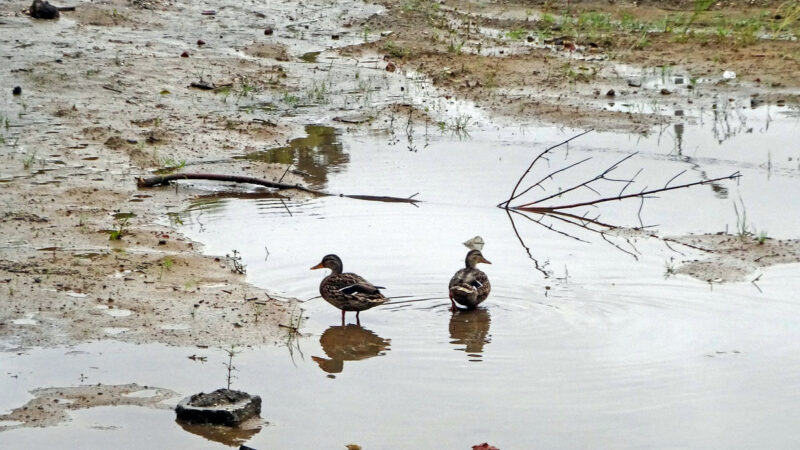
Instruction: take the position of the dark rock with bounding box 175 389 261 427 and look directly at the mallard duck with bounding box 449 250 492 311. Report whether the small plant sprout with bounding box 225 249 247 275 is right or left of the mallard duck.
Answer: left

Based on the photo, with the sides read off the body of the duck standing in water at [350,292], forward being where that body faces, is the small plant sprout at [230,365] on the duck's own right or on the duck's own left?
on the duck's own left

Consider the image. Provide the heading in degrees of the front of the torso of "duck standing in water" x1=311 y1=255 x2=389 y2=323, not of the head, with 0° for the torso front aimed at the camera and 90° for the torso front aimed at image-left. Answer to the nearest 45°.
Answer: approximately 90°

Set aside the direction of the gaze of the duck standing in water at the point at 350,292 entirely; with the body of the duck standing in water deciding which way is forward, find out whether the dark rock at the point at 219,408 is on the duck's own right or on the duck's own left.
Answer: on the duck's own left

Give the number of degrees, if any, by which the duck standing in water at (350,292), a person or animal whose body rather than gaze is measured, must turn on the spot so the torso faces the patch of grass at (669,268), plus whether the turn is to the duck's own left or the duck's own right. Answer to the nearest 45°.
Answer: approximately 180°

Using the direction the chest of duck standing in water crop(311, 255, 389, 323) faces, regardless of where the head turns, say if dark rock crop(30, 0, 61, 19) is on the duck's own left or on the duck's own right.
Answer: on the duck's own right

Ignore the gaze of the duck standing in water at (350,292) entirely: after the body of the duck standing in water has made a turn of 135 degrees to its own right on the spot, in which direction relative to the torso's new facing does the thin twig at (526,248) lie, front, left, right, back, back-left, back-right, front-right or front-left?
front

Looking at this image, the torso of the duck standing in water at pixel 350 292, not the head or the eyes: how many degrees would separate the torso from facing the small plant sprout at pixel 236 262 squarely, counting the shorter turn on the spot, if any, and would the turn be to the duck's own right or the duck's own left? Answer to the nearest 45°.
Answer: approximately 45° to the duck's own right

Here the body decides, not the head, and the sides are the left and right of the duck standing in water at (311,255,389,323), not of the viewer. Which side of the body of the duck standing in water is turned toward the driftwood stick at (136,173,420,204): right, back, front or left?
right

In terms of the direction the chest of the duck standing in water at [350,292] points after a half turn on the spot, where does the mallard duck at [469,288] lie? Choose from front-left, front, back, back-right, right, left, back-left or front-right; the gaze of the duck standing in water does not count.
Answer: front
